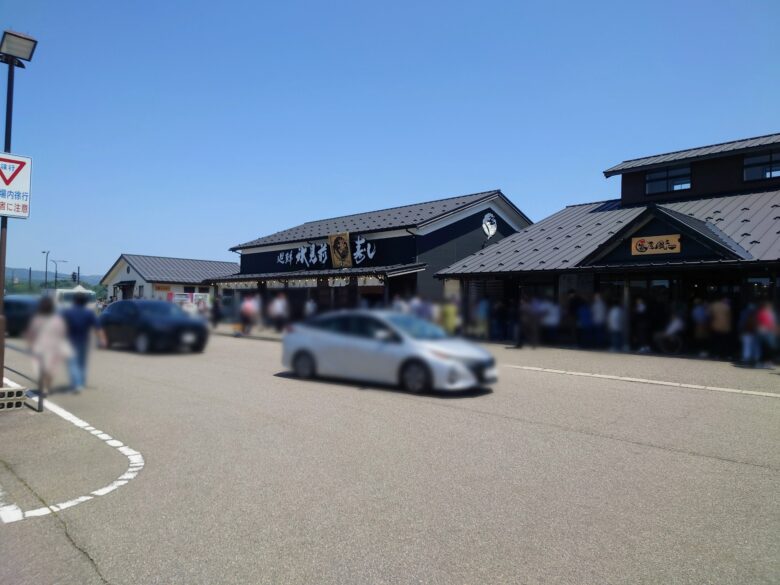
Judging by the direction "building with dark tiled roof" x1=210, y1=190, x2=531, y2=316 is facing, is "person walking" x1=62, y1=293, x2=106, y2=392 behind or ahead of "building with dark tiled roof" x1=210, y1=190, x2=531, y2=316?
ahead

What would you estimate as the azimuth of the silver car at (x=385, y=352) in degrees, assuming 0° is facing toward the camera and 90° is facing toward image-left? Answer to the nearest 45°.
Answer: approximately 315°

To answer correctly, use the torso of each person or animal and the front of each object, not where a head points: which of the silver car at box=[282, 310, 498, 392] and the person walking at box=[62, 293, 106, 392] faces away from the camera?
the person walking

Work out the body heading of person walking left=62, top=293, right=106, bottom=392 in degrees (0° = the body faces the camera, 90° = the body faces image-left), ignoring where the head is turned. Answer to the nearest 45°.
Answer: approximately 180°

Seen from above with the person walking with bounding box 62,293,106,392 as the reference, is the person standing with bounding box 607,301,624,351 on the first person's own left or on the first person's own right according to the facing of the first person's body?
on the first person's own right

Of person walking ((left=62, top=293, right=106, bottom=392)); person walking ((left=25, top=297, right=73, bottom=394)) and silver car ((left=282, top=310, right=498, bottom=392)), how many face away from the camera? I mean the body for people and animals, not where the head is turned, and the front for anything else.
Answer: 2

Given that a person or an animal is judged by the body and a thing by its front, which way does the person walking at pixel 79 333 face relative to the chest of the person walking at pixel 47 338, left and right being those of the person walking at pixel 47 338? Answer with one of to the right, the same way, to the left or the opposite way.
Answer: the same way

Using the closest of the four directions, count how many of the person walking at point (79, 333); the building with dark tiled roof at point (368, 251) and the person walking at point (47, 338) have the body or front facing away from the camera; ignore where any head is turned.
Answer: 2

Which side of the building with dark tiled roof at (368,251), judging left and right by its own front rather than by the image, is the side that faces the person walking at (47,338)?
front

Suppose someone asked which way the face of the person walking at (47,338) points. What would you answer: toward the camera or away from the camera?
away from the camera

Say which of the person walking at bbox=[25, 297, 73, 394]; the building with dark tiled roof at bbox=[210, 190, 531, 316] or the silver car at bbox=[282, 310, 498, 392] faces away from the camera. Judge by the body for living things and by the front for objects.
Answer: the person walking

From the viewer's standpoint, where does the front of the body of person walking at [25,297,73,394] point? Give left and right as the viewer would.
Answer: facing away from the viewer

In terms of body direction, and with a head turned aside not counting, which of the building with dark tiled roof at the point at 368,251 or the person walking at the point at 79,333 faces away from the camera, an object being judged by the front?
the person walking

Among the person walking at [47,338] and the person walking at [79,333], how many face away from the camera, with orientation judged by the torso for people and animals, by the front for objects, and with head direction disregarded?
2
